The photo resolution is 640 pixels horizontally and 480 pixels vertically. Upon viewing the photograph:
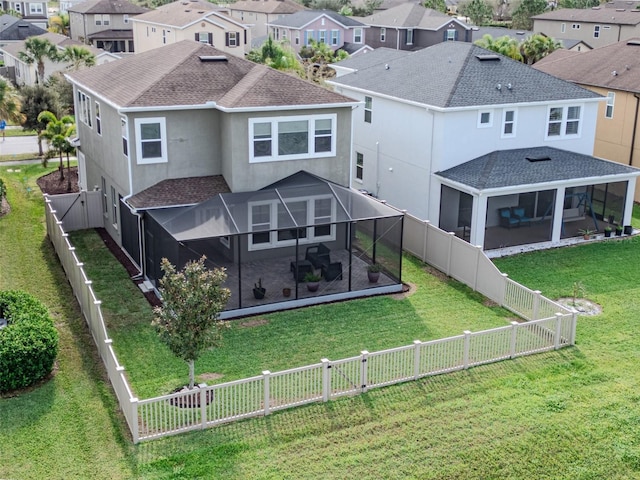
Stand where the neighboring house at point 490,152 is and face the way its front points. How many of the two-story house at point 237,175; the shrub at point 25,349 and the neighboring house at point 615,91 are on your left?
2

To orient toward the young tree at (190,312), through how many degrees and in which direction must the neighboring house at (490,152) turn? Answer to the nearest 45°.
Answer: approximately 135° to its left

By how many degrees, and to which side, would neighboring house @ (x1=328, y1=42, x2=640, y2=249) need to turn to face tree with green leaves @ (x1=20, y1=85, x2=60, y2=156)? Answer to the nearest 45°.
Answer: approximately 45° to its left

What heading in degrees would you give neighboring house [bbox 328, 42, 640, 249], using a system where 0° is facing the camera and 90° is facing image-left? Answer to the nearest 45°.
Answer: approximately 135°

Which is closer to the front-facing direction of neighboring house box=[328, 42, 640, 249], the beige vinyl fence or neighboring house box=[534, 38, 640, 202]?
the neighboring house

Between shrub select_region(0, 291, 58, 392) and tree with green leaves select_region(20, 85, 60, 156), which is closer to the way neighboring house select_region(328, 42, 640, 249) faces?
the tree with green leaves

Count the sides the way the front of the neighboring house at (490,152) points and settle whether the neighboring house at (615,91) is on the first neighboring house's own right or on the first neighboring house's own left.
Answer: on the first neighboring house's own right

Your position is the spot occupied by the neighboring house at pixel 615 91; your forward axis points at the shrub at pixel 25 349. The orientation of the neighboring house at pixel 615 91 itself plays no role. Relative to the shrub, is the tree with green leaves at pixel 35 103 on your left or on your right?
right

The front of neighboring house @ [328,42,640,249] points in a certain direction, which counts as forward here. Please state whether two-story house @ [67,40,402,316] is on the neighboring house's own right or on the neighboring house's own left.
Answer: on the neighboring house's own left

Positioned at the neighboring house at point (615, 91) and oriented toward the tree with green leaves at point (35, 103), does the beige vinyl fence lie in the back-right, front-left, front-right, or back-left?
front-left

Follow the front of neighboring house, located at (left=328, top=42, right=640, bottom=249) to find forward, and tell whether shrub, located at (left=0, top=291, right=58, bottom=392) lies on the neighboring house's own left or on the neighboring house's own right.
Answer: on the neighboring house's own left

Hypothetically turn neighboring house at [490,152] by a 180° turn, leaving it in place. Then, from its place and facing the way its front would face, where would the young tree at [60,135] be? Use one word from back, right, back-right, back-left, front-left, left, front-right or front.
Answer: back-right

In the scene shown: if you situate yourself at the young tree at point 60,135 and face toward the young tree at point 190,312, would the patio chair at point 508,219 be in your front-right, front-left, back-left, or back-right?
front-left

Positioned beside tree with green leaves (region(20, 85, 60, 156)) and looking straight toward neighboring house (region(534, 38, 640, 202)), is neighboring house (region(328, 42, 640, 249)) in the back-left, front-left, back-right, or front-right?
front-right
